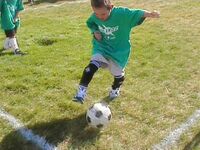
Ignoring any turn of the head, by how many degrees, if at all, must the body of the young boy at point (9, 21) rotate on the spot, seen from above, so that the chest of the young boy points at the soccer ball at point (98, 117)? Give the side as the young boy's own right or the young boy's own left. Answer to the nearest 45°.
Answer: approximately 45° to the young boy's own right

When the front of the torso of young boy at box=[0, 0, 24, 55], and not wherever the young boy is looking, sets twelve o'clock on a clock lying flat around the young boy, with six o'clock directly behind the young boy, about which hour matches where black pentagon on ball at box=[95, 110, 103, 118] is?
The black pentagon on ball is roughly at 1 o'clock from the young boy.

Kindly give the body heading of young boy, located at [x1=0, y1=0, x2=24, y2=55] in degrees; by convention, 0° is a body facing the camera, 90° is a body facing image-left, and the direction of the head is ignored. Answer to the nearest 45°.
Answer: approximately 315°
